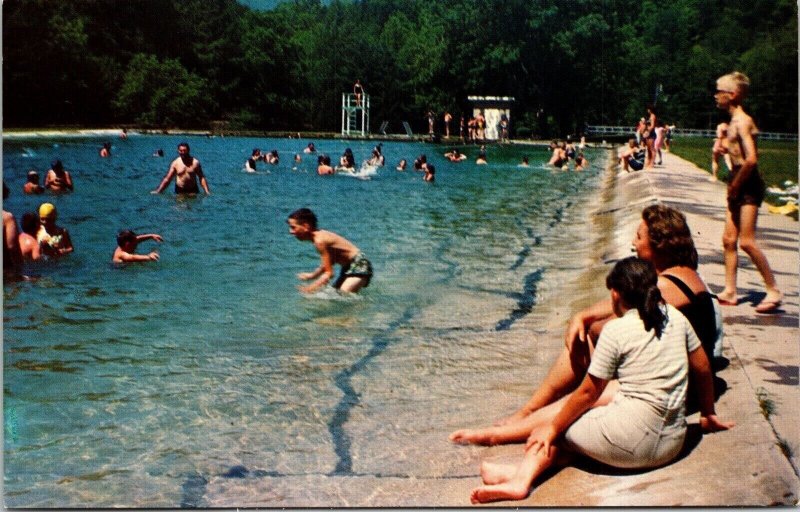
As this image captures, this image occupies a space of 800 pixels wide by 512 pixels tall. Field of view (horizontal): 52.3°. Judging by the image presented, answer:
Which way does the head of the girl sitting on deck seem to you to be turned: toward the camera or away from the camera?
away from the camera

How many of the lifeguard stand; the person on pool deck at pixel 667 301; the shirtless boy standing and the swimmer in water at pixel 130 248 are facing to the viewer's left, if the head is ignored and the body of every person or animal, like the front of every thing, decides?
2

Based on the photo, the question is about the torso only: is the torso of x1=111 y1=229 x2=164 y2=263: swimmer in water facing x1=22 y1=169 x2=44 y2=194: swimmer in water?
no

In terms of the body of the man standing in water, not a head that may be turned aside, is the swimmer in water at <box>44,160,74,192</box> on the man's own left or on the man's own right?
on the man's own right

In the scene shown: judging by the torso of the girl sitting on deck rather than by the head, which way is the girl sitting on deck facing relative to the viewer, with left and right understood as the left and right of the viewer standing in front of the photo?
facing away from the viewer and to the left of the viewer

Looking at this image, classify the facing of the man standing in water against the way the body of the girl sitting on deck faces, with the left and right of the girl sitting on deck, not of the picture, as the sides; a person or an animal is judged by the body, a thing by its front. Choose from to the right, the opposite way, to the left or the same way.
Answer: the opposite way

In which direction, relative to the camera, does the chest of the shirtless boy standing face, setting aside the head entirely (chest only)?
to the viewer's left

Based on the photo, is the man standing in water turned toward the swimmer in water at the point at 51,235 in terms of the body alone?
yes

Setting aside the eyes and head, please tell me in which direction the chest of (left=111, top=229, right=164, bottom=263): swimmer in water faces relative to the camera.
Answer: to the viewer's right

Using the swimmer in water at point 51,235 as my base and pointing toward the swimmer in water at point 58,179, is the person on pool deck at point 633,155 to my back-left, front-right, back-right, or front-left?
front-right

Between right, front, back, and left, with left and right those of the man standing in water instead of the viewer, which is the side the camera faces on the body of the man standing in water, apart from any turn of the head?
front

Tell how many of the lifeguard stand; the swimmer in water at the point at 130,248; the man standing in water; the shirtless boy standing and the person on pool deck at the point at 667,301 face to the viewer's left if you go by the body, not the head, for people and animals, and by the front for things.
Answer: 2

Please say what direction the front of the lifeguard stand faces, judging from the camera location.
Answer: facing the viewer
